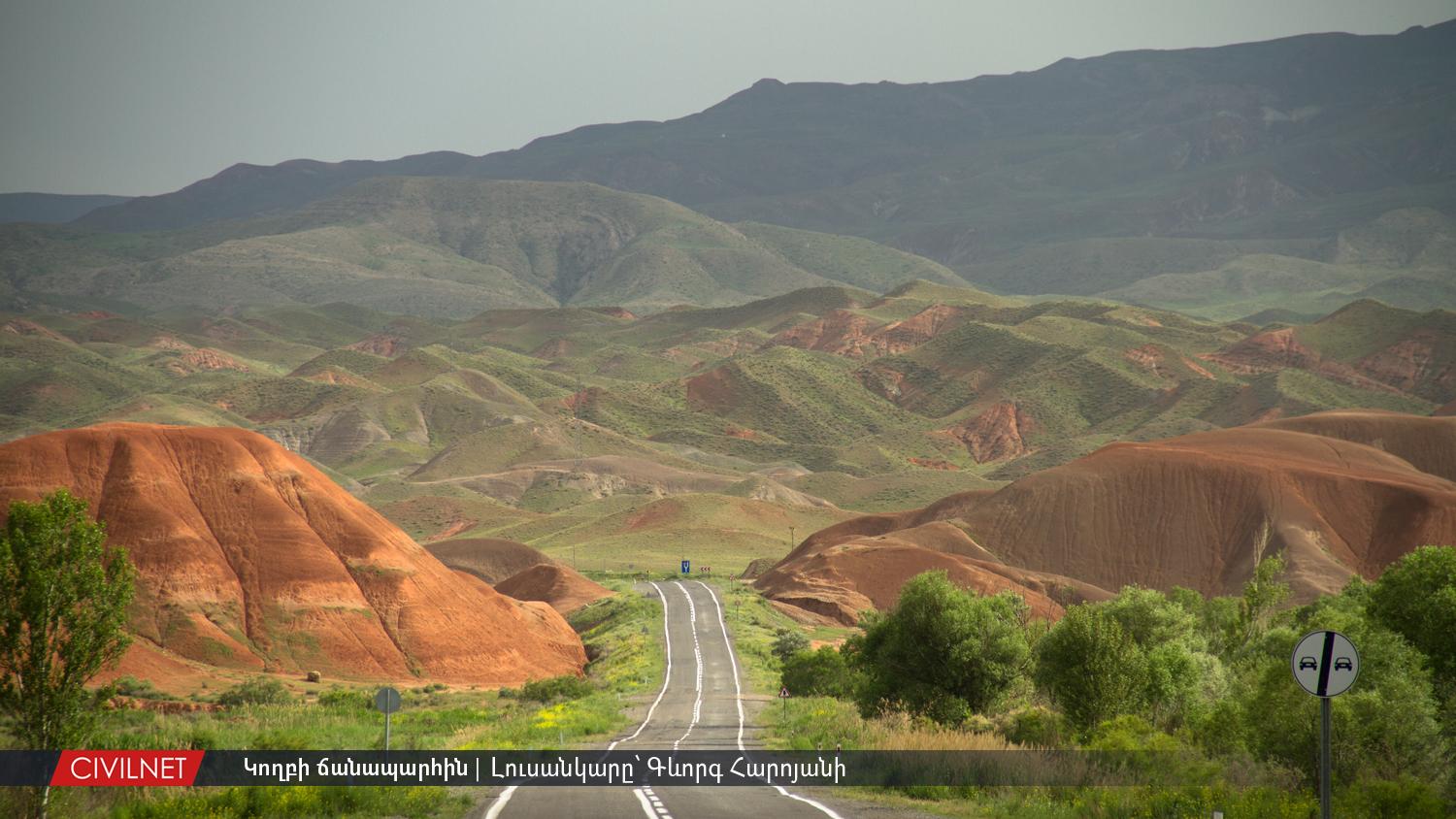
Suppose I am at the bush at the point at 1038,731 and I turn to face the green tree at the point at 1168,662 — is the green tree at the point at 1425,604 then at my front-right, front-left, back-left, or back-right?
front-right

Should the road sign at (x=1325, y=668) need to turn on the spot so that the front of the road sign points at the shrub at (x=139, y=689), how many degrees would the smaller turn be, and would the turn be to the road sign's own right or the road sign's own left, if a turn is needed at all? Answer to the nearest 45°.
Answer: approximately 135° to the road sign's own right

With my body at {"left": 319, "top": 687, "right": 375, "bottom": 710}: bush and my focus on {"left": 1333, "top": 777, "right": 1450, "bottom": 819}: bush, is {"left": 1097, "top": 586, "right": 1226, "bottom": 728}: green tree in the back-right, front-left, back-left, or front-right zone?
front-left

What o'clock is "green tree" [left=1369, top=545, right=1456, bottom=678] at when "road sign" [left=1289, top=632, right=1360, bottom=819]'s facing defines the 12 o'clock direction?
The green tree is roughly at 6 o'clock from the road sign.

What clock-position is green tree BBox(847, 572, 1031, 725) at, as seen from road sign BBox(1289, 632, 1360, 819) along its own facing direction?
The green tree is roughly at 5 o'clock from the road sign.

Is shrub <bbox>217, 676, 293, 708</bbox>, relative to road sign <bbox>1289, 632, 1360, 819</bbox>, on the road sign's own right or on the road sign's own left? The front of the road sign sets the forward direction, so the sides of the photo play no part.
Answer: on the road sign's own right

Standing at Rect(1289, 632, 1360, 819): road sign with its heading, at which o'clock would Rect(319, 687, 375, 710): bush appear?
The bush is roughly at 4 o'clock from the road sign.

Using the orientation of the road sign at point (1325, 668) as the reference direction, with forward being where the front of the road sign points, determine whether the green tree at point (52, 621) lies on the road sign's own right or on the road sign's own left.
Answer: on the road sign's own right

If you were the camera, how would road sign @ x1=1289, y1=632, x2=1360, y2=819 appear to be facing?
facing the viewer
